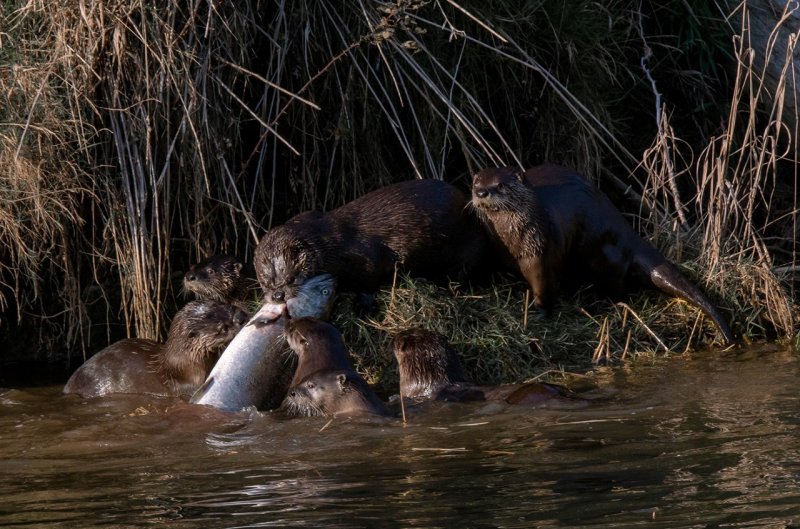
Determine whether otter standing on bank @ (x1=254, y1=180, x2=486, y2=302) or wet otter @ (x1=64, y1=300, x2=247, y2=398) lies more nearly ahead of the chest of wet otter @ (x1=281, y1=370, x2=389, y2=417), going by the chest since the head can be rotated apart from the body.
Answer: the wet otter

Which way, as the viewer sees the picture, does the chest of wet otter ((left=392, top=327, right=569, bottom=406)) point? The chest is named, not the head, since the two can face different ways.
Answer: to the viewer's left

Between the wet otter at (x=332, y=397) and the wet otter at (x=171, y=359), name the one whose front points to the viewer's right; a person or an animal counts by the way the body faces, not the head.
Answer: the wet otter at (x=171, y=359)

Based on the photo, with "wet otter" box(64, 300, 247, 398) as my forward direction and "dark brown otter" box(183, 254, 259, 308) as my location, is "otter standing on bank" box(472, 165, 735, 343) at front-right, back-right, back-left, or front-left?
back-left

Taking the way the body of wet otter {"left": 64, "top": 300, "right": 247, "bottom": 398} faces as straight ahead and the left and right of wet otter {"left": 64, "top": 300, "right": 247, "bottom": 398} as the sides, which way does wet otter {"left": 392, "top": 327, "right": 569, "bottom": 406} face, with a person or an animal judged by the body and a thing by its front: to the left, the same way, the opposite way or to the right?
the opposite way

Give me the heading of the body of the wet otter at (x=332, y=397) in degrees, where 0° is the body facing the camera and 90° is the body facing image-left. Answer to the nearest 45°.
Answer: approximately 90°

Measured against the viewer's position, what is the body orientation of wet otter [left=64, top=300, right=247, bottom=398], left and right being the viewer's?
facing to the right of the viewer

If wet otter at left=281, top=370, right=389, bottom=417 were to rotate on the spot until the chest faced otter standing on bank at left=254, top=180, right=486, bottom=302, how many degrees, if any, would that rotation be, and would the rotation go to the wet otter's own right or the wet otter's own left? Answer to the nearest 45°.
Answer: approximately 90° to the wet otter's own right

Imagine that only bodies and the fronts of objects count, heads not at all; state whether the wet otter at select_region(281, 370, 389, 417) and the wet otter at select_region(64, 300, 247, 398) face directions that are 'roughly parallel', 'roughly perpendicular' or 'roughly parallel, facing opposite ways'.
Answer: roughly parallel, facing opposite ways

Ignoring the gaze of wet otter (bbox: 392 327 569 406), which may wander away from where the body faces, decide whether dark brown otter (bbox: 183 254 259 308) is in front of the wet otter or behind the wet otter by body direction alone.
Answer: in front

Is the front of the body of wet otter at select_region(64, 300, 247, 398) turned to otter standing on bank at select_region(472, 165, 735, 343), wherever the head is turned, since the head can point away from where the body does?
yes

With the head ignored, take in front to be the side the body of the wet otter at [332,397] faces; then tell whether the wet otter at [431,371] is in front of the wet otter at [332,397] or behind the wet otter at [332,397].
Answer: behind
